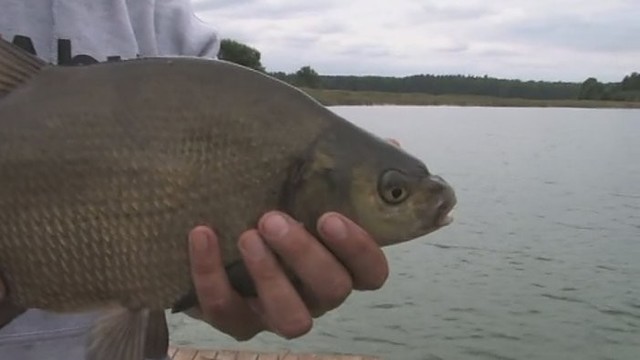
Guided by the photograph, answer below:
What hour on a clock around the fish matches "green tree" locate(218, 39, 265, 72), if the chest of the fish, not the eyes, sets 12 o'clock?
The green tree is roughly at 9 o'clock from the fish.

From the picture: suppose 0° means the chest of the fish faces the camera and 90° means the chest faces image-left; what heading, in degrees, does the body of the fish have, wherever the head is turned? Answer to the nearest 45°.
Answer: approximately 270°
